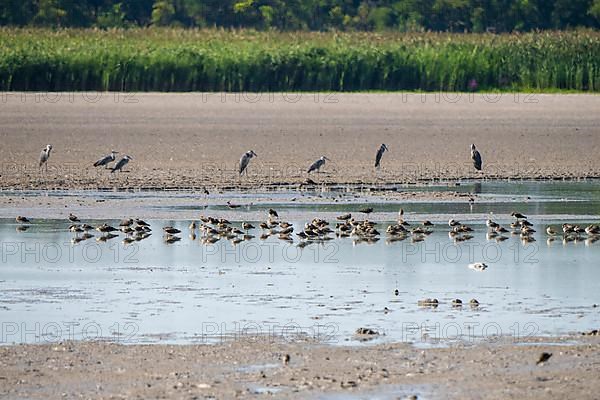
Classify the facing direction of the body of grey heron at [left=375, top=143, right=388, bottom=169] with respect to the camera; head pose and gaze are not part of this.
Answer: to the viewer's right

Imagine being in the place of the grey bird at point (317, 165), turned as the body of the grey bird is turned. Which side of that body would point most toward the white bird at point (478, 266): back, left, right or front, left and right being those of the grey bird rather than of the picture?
right

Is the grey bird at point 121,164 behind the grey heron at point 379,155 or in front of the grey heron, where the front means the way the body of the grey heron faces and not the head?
behind

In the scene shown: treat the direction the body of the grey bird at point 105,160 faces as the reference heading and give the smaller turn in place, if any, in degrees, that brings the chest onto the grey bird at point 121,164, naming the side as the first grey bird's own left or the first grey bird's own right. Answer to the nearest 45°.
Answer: approximately 45° to the first grey bird's own right

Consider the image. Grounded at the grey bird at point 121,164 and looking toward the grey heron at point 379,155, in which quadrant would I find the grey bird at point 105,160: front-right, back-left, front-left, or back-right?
back-left

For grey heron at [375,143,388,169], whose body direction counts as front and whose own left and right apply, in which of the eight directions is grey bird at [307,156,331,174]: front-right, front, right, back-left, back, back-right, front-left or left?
back-right

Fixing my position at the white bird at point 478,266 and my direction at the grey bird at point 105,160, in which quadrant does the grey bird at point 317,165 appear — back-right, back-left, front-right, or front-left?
front-right

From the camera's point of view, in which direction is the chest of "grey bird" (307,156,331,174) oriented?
to the viewer's right
